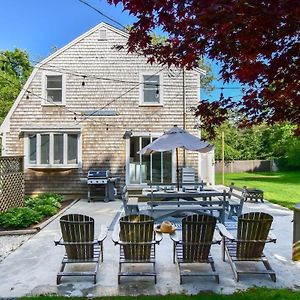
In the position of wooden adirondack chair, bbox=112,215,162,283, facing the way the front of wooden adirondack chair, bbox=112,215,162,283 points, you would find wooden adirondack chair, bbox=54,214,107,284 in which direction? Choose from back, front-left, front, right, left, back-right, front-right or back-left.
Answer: left

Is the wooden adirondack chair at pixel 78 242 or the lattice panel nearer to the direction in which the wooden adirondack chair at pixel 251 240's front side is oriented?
the lattice panel

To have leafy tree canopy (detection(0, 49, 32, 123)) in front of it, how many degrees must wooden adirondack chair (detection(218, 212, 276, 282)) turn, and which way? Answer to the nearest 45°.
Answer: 0° — it already faces it

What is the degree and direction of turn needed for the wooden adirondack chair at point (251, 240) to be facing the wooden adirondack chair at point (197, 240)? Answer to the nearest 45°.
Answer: approximately 90° to its left

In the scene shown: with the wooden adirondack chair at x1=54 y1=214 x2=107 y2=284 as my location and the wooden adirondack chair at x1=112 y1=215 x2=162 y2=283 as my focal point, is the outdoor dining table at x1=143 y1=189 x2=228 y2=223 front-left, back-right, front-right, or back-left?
front-left

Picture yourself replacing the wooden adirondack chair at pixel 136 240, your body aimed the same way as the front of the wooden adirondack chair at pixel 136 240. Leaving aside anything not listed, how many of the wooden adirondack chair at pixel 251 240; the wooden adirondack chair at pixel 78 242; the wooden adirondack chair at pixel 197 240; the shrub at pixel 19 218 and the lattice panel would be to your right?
2

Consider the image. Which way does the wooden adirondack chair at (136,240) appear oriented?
away from the camera

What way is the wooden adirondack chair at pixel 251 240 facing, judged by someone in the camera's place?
facing away from the viewer and to the left of the viewer

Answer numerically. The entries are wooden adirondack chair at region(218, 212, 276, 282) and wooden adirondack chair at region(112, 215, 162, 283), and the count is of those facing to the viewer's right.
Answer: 0

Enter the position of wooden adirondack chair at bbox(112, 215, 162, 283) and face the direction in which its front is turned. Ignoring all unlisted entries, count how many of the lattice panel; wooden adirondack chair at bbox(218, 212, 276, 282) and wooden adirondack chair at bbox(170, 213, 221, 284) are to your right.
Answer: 2

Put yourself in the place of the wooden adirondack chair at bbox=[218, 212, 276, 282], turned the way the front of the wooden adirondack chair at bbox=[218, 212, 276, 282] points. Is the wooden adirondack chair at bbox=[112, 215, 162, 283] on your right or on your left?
on your left

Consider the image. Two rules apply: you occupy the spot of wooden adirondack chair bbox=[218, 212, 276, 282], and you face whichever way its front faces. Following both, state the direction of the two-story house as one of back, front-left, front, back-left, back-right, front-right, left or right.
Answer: front

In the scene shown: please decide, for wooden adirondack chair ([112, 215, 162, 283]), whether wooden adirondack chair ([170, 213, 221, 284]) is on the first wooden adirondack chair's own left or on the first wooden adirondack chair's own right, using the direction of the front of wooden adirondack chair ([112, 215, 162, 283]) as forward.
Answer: on the first wooden adirondack chair's own right

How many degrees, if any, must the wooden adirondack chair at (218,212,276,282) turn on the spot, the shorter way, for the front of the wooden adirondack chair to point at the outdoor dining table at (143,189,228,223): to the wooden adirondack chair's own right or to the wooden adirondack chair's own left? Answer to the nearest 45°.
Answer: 0° — it already faces it

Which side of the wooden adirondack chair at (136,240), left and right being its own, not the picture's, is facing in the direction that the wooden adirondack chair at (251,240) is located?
right
